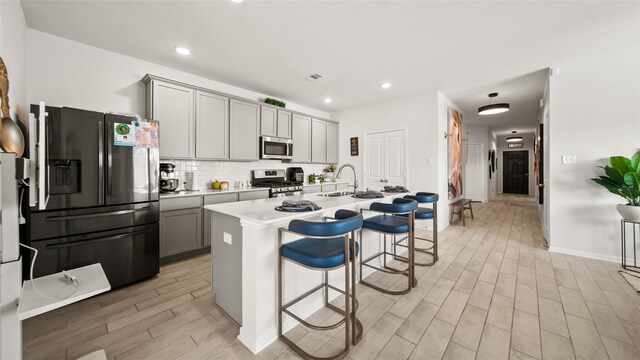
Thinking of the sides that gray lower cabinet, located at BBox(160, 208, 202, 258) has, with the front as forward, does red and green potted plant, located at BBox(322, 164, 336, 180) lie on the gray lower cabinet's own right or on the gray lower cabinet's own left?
on the gray lower cabinet's own left

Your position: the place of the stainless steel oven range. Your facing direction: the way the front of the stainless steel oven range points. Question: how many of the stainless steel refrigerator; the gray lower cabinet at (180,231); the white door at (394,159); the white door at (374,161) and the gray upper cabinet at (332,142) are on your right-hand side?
2

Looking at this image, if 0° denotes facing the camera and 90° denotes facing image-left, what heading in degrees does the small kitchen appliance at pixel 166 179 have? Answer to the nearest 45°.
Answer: approximately 315°

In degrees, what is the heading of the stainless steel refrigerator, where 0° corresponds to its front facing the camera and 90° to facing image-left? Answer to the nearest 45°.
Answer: approximately 315°

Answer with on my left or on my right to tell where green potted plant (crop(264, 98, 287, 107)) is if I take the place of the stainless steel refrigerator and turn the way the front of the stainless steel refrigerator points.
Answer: on my left

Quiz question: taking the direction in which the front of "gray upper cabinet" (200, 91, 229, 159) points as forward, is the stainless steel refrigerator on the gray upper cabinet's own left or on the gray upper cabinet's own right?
on the gray upper cabinet's own right

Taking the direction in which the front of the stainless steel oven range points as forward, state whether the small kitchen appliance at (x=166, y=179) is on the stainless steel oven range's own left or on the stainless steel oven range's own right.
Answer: on the stainless steel oven range's own right

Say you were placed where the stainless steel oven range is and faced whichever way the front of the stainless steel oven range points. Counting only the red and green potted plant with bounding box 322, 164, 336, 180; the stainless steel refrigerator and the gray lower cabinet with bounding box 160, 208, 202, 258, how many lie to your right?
2
